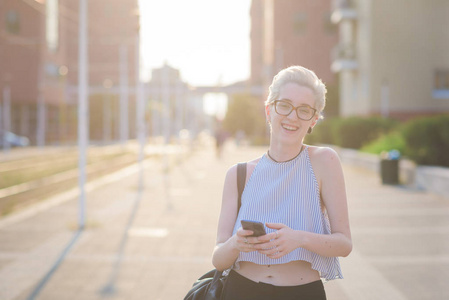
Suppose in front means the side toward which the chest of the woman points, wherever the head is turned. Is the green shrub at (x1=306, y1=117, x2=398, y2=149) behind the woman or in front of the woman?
behind

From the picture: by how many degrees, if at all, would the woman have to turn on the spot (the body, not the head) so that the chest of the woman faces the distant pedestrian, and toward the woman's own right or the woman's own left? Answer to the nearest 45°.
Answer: approximately 180°

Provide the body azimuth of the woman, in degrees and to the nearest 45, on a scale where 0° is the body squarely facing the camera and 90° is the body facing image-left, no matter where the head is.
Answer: approximately 0°

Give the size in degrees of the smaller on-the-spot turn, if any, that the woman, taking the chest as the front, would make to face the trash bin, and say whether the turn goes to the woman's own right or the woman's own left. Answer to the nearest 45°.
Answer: approximately 180°

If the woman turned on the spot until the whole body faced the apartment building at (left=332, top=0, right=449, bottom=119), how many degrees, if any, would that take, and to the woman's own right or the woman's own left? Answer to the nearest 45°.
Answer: approximately 180°

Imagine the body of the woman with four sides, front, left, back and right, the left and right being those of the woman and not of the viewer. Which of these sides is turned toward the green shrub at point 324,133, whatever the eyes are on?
back

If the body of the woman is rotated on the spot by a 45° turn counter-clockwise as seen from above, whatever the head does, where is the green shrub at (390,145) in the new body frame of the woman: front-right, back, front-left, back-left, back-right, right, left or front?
back-left

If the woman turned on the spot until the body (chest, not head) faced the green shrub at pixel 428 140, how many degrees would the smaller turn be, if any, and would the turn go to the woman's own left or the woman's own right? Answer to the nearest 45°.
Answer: approximately 180°
